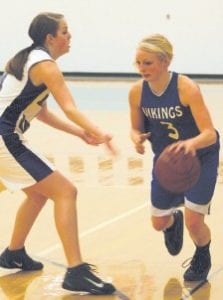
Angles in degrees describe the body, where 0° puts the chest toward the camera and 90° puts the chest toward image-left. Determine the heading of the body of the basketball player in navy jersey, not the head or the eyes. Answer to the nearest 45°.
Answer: approximately 45°

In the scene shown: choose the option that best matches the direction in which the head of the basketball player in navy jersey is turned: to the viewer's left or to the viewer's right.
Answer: to the viewer's left
